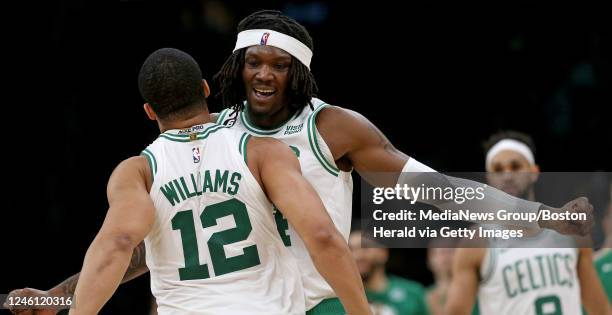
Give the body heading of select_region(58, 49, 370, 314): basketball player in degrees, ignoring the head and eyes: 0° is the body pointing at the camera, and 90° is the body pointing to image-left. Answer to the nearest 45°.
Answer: approximately 180°

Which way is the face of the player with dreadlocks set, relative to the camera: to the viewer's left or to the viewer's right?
to the viewer's left

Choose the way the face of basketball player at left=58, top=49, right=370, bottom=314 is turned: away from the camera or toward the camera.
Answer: away from the camera

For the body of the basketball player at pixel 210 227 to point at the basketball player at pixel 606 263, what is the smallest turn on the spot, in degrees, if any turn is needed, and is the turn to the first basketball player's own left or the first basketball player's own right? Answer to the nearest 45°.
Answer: approximately 45° to the first basketball player's own right

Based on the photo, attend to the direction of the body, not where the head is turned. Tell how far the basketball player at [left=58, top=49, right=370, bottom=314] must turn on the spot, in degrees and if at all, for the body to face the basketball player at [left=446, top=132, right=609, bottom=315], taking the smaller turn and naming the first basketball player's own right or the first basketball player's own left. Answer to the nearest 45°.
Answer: approximately 45° to the first basketball player's own right

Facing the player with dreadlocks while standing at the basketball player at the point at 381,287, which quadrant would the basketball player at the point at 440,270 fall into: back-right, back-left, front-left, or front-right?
back-left
